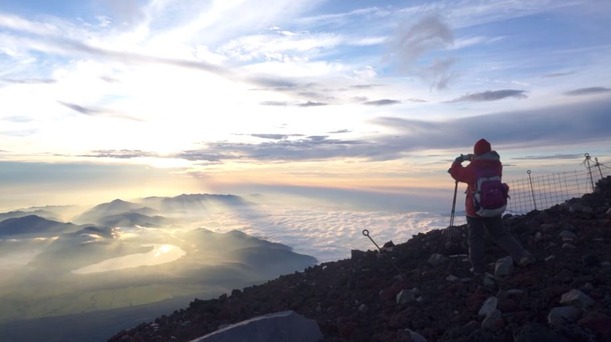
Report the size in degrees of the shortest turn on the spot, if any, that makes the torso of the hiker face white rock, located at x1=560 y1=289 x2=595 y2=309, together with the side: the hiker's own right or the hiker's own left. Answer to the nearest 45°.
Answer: approximately 180°

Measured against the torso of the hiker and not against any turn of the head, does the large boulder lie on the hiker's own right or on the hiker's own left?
on the hiker's own left

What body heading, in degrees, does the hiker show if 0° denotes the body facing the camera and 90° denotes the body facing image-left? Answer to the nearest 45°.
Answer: approximately 135°

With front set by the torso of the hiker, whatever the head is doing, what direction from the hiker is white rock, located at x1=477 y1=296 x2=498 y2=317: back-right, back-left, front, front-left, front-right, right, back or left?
back-left
